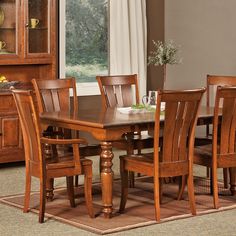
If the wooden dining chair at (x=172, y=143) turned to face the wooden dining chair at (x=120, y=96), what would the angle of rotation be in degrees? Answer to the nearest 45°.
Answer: approximately 45° to its right

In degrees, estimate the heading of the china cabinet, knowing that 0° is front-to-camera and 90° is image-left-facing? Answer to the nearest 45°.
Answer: approximately 0°

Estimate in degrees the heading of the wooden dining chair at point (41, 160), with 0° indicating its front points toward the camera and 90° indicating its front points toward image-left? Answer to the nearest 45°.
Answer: approximately 225°

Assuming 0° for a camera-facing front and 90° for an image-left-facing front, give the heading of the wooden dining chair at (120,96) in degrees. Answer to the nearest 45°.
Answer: approximately 315°

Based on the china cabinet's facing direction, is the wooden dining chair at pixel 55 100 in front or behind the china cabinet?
in front

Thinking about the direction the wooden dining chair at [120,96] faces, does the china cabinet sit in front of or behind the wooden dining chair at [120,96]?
behind

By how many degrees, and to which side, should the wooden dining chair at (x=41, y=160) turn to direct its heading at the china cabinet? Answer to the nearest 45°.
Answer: approximately 45° to its left

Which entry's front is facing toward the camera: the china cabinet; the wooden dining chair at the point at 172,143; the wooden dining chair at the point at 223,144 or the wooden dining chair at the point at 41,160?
the china cabinet

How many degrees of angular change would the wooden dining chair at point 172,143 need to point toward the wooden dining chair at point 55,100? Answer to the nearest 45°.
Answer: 0° — it already faces it

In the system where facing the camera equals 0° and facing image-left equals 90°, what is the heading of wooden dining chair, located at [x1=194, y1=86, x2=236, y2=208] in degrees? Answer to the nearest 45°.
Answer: approximately 135°

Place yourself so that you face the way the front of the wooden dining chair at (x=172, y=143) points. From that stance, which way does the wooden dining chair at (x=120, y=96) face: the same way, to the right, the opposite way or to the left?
the opposite way

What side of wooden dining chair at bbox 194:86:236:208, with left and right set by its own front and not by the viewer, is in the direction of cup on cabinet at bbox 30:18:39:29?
front
